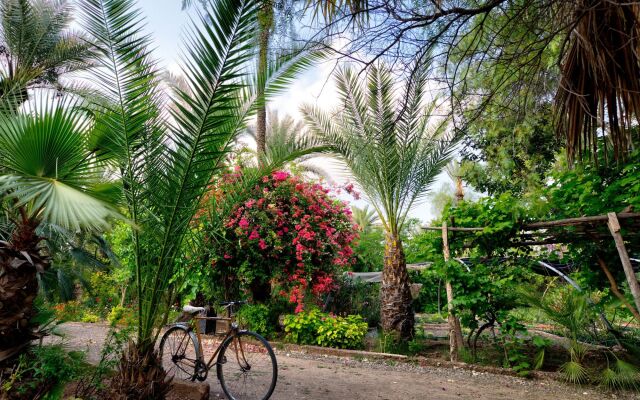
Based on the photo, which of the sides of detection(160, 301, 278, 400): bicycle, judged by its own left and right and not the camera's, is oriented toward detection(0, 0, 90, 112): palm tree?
back

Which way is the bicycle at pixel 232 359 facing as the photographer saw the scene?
facing the viewer and to the right of the viewer

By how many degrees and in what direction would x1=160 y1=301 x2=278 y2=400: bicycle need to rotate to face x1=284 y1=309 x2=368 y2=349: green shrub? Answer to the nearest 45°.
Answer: approximately 90° to its left

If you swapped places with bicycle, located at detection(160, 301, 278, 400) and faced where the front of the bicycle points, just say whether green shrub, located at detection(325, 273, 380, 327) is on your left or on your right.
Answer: on your left

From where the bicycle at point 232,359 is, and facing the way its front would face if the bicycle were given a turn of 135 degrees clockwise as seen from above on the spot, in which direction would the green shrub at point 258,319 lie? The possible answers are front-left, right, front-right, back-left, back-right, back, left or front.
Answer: right

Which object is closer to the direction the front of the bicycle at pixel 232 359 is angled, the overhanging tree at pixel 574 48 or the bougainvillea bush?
the overhanging tree

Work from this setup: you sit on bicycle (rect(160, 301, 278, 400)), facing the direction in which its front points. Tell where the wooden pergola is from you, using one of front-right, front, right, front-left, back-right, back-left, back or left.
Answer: front-left

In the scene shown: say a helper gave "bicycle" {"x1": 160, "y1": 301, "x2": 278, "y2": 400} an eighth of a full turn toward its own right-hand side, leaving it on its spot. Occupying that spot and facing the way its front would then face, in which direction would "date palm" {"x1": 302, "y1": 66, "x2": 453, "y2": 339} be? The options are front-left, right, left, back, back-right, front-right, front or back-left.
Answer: back-left

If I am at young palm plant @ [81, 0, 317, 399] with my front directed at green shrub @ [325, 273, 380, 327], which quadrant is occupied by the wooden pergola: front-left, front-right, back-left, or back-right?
front-right

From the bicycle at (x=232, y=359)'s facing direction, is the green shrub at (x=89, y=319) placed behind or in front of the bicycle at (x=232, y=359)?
behind
